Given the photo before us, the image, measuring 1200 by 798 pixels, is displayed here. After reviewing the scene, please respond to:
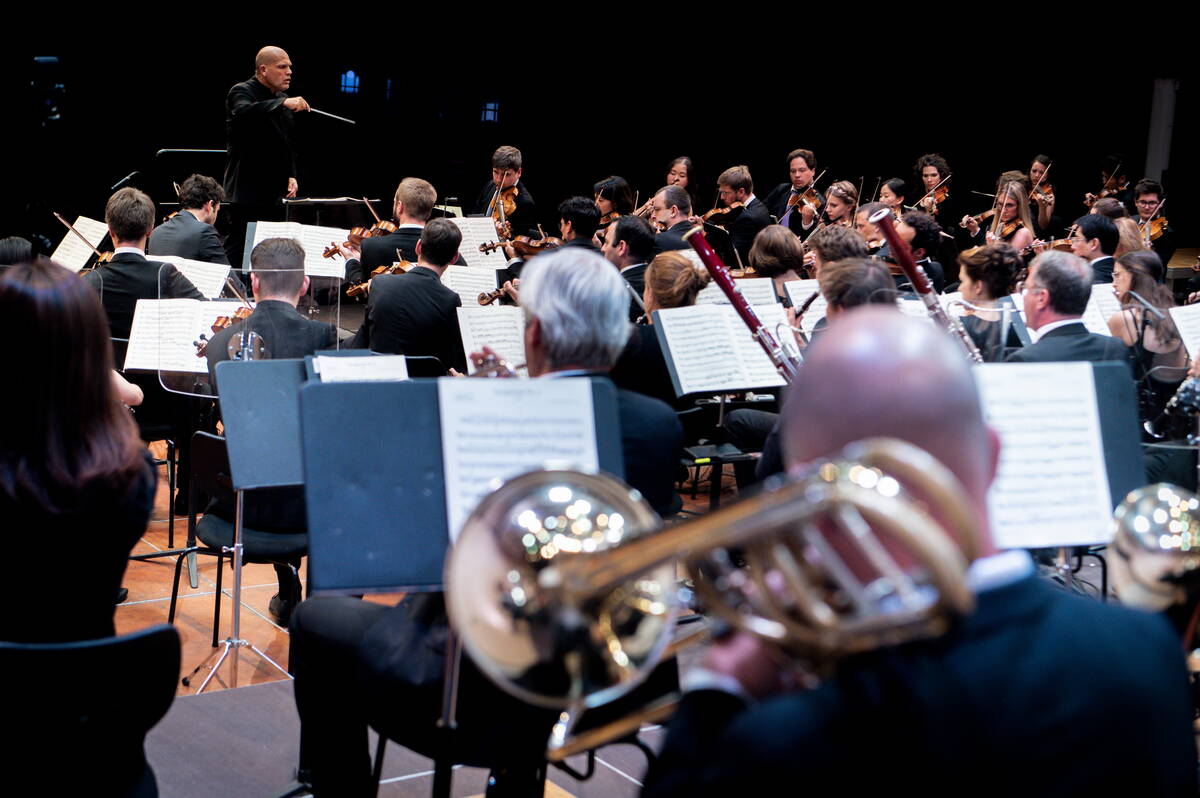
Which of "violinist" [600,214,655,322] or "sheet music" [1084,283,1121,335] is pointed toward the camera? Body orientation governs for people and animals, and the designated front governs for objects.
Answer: the sheet music

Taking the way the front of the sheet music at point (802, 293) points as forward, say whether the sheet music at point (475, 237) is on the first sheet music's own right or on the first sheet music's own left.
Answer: on the first sheet music's own right

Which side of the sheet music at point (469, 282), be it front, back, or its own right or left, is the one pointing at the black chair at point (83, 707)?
front

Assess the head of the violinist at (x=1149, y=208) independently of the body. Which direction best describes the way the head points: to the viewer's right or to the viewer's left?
to the viewer's left

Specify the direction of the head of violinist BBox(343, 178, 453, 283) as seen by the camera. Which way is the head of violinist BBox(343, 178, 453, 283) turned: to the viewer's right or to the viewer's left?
to the viewer's left

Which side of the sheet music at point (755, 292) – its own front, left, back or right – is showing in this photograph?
front

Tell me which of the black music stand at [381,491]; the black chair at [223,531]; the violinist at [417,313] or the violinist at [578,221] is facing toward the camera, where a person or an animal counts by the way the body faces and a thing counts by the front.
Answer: the black music stand

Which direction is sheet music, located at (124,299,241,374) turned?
toward the camera

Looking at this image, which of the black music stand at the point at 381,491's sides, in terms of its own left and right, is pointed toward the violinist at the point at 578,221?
back

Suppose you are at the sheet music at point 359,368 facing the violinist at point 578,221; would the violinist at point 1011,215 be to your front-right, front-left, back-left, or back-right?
front-right

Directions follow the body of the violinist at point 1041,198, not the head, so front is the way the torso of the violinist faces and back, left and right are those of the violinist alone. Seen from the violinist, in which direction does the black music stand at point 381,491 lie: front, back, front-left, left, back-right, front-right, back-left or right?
front-left

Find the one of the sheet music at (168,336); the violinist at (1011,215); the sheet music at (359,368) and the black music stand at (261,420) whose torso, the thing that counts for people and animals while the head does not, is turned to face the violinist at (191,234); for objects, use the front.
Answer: the violinist at (1011,215)

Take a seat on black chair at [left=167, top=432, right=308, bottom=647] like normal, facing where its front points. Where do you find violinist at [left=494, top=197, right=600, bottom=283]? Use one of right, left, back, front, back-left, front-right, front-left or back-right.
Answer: front

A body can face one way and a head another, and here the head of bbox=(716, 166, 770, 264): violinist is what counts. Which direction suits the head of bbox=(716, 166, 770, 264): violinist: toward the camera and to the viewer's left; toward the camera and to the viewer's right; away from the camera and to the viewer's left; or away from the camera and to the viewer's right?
toward the camera and to the viewer's left

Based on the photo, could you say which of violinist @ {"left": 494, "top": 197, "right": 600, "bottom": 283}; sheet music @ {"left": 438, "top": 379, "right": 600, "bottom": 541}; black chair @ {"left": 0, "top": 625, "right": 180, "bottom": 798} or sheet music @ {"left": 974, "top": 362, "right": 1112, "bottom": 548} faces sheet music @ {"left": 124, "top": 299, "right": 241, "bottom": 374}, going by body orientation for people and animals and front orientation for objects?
the black chair

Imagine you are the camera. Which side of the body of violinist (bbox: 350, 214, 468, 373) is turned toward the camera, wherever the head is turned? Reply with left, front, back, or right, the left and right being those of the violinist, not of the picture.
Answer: back

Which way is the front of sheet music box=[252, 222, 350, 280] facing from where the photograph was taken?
facing the viewer

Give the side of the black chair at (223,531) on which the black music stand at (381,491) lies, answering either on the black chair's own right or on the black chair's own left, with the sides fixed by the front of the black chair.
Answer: on the black chair's own right

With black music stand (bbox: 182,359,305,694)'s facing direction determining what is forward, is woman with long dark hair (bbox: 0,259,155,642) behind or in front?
in front

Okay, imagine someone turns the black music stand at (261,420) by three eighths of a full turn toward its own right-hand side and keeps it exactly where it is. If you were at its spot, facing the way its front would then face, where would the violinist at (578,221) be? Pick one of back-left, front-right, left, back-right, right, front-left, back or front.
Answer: right
